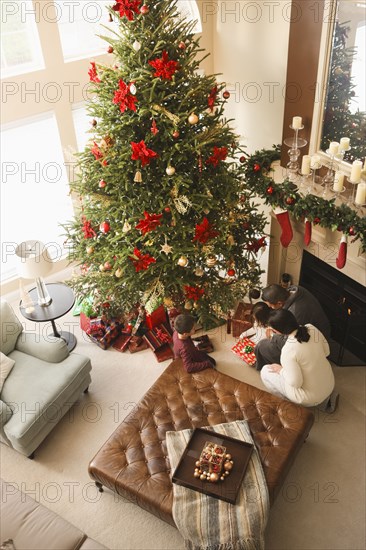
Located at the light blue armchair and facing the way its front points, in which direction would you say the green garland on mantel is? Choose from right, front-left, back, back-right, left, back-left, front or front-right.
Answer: front-left

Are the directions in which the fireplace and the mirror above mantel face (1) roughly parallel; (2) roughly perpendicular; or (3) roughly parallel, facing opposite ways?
roughly parallel

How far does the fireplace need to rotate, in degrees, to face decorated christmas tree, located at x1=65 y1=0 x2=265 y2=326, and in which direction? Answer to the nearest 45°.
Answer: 0° — it already faces it

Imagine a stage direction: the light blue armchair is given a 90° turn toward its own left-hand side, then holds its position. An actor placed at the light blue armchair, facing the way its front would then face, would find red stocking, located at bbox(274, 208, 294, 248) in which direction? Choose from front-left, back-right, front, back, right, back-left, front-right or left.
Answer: front-right

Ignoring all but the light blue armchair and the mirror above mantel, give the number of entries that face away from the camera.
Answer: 0

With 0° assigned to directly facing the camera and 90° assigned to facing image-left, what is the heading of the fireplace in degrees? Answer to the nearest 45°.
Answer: approximately 45°

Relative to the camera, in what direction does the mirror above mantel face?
facing the viewer and to the left of the viewer

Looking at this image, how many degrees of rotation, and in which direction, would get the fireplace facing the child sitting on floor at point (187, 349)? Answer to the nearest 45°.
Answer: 0° — it already faces them

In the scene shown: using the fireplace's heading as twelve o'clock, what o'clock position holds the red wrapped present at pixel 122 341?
The red wrapped present is roughly at 1 o'clock from the fireplace.

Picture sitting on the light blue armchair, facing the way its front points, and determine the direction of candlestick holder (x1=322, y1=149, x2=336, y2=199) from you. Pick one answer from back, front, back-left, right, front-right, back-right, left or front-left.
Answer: front-left

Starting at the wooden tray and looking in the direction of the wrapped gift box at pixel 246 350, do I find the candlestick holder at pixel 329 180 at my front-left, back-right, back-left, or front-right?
front-right
